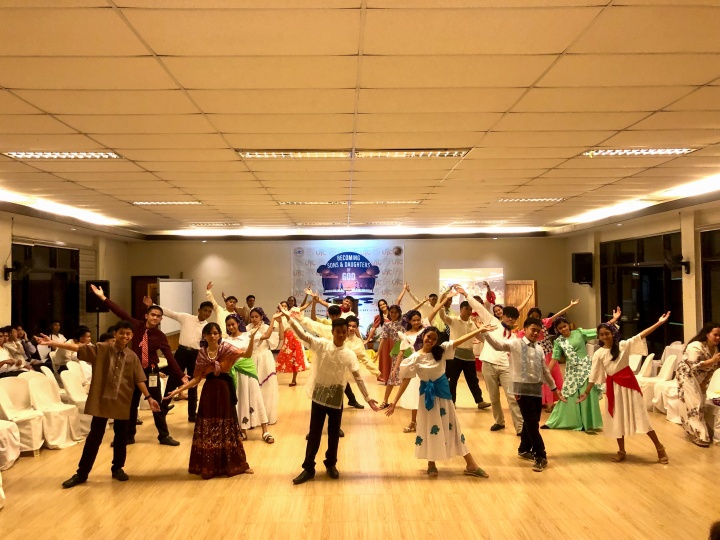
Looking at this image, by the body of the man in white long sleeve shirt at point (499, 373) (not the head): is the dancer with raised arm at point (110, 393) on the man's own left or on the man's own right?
on the man's own right

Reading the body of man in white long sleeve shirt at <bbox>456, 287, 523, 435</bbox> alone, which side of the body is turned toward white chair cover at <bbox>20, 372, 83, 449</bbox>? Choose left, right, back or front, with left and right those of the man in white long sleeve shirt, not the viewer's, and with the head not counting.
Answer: right

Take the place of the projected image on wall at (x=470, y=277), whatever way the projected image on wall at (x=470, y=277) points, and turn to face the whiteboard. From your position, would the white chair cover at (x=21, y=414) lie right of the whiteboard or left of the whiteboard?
left

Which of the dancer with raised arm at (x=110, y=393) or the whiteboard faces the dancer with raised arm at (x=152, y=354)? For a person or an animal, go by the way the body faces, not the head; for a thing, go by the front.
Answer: the whiteboard

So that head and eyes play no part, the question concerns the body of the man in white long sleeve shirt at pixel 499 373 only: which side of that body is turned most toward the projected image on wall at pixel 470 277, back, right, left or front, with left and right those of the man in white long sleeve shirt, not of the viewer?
back

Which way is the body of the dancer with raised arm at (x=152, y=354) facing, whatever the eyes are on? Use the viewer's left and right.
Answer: facing the viewer

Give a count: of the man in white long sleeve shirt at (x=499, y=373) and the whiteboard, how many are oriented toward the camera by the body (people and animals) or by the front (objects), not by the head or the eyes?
2

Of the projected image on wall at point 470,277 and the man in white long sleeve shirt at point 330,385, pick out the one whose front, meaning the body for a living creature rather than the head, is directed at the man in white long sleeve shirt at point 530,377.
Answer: the projected image on wall

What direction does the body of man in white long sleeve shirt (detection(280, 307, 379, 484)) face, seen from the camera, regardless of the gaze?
toward the camera

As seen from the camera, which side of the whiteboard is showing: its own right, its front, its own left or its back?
front

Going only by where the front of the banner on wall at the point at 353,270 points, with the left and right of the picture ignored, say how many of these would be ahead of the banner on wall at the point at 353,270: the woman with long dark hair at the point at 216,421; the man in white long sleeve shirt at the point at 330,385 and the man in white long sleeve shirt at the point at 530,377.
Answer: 3

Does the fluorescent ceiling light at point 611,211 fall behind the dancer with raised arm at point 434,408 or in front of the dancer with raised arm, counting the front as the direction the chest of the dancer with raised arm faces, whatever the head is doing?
behind

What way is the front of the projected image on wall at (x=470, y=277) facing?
toward the camera

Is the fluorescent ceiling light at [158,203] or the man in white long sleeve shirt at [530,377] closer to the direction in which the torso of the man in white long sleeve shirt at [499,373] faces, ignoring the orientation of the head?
the man in white long sleeve shirt
